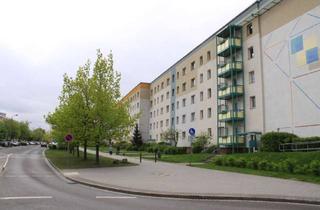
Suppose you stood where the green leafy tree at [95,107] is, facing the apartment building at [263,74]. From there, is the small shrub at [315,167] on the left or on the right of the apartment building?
right

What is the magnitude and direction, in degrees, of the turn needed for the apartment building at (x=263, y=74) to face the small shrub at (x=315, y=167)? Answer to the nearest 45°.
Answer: approximately 45° to its left

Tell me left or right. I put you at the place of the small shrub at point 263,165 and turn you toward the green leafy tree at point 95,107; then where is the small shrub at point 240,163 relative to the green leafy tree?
right

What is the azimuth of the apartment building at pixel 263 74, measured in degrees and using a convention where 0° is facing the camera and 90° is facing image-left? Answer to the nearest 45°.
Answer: approximately 45°

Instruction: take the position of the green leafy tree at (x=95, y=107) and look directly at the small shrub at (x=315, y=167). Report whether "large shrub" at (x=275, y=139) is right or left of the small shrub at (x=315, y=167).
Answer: left

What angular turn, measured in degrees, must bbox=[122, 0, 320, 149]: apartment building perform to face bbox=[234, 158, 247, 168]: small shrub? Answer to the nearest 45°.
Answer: approximately 45° to its left

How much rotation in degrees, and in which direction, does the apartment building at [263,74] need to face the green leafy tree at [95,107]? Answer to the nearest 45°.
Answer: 0° — it already faces it
